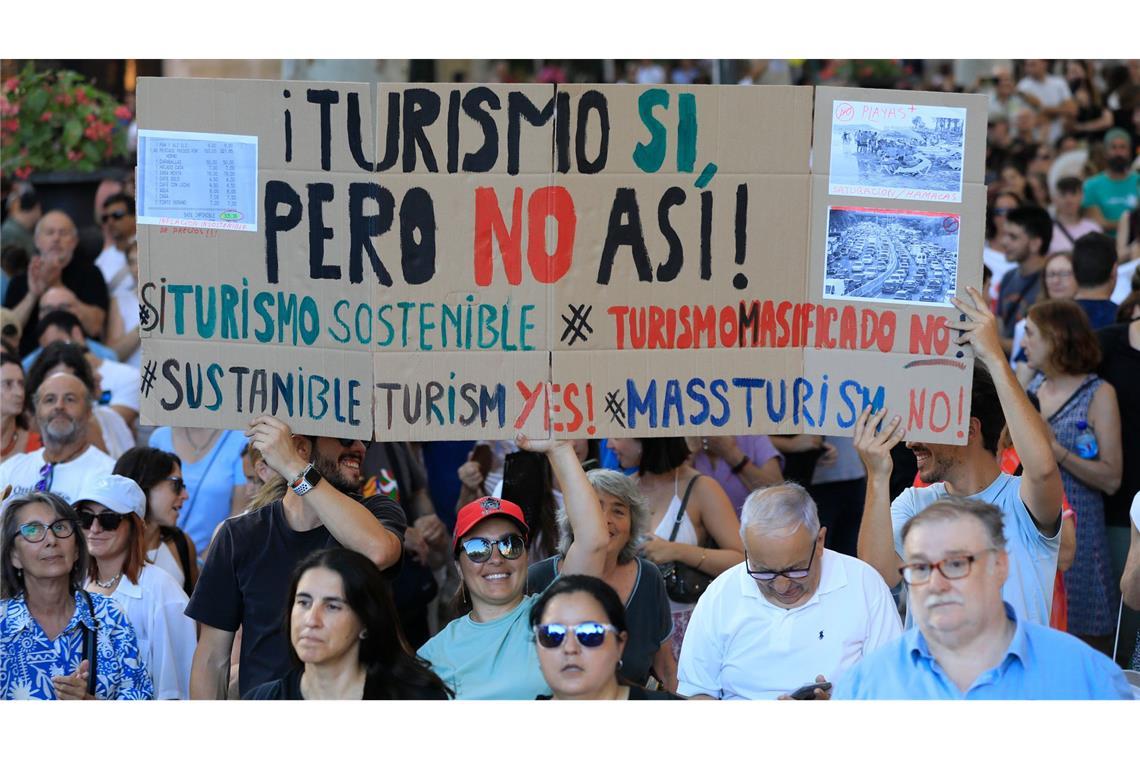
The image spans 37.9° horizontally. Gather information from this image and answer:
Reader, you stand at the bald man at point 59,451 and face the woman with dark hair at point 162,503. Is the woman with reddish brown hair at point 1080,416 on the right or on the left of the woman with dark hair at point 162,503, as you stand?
left

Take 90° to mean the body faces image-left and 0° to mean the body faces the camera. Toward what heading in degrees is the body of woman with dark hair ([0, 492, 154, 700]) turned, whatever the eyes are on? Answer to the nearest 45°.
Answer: approximately 0°

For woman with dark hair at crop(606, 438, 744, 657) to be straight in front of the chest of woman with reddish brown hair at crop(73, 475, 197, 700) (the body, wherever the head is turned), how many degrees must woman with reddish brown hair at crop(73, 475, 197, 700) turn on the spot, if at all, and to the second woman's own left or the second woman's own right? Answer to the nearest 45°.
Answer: approximately 135° to the second woman's own left

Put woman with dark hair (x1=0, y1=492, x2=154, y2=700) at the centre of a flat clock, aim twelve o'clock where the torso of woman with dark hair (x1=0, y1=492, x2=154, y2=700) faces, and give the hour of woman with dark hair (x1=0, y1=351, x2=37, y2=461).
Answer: woman with dark hair (x1=0, y1=351, x2=37, y2=461) is roughly at 6 o'clock from woman with dark hair (x1=0, y1=492, x2=154, y2=700).

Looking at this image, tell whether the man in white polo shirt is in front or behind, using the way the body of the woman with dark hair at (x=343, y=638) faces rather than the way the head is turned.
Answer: behind

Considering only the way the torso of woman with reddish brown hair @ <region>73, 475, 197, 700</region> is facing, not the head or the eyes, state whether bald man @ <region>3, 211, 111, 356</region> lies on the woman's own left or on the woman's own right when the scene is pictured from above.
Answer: on the woman's own right

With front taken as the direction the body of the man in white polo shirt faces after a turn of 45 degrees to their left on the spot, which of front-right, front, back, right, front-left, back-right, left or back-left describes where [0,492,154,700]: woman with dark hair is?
back-right

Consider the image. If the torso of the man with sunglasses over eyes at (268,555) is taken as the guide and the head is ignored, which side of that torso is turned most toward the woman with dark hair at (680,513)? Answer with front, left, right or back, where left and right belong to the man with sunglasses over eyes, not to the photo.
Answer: left

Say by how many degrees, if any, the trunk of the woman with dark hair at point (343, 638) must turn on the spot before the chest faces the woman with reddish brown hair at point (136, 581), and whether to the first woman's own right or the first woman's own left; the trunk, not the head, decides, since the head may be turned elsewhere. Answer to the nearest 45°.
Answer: approximately 90° to the first woman's own right
